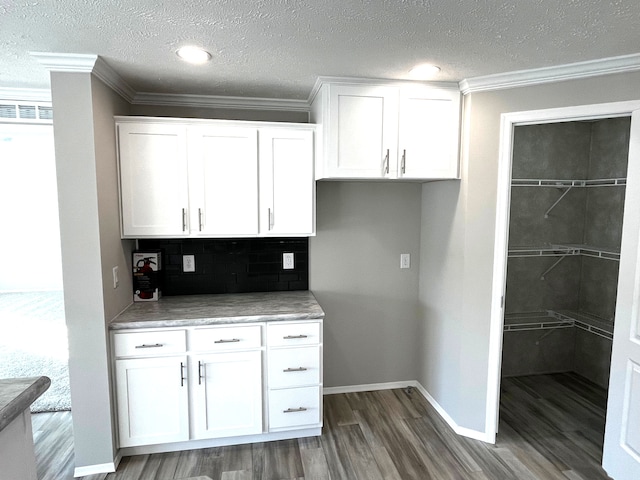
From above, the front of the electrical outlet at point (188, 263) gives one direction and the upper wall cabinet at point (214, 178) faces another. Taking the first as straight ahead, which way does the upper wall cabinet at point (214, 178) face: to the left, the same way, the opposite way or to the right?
the same way

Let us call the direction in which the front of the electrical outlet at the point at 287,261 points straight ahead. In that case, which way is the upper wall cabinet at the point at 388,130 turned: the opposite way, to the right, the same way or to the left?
the same way

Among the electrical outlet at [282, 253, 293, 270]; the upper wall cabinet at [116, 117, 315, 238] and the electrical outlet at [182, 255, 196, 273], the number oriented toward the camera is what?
3

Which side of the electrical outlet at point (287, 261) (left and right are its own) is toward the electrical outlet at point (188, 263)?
right

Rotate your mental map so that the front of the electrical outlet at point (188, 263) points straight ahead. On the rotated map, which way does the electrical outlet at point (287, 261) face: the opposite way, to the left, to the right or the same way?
the same way

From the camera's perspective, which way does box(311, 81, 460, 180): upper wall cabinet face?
toward the camera

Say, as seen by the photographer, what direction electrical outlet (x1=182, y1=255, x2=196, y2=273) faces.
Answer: facing the viewer

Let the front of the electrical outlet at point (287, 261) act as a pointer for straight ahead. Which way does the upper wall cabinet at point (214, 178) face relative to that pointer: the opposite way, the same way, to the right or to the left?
the same way

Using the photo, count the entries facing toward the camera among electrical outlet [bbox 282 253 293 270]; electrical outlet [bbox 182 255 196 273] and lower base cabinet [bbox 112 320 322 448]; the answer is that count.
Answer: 3

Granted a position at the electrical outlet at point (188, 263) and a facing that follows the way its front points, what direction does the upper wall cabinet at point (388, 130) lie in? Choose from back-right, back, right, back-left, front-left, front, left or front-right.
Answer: front-left

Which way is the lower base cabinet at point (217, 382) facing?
toward the camera
